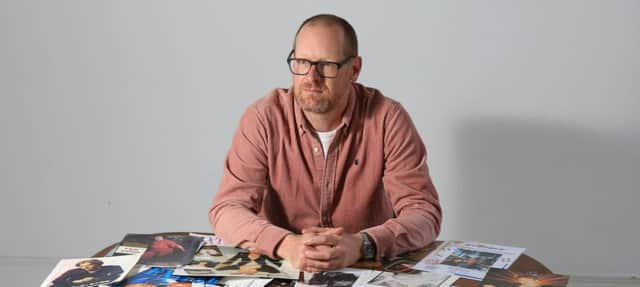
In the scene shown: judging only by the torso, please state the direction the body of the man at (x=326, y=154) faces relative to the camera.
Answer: toward the camera

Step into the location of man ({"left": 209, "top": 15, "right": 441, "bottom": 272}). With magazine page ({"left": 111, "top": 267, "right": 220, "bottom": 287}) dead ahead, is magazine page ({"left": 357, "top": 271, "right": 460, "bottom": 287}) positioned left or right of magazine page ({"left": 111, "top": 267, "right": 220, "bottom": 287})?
left

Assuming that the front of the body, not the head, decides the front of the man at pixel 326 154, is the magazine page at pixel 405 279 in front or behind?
in front

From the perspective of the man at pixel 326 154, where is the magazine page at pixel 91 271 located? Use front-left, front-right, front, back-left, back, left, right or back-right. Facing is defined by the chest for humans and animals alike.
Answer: front-right

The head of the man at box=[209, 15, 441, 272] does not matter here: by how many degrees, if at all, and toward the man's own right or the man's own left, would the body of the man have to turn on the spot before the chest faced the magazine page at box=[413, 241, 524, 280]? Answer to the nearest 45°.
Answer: approximately 45° to the man's own left

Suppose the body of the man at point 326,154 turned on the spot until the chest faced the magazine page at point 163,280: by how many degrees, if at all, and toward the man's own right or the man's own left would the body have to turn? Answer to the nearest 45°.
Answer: approximately 45° to the man's own right

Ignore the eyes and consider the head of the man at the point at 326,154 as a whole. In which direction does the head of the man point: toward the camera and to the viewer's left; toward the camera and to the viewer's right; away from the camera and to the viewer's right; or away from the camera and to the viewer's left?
toward the camera and to the viewer's left
